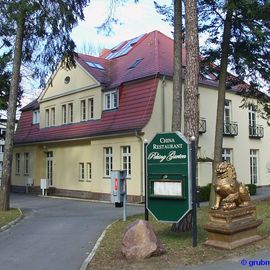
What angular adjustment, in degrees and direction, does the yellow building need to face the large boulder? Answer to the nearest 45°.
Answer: approximately 45° to its left

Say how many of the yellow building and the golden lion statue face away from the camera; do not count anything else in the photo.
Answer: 0

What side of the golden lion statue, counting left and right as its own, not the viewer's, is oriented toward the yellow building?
right

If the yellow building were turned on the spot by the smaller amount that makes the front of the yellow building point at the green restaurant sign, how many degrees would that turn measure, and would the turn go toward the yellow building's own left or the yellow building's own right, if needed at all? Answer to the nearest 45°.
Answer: approximately 45° to the yellow building's own left

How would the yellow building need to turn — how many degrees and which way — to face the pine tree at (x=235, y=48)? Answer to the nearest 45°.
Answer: approximately 90° to its left

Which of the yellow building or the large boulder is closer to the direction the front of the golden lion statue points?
the large boulder

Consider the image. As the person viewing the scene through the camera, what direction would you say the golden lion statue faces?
facing the viewer and to the left of the viewer

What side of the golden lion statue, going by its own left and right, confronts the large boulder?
front

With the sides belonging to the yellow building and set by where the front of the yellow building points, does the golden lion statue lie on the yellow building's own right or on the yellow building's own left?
on the yellow building's own left

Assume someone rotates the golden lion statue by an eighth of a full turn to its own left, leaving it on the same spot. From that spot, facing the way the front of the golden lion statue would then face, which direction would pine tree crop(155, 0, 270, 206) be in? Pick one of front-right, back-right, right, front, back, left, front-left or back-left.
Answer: back
